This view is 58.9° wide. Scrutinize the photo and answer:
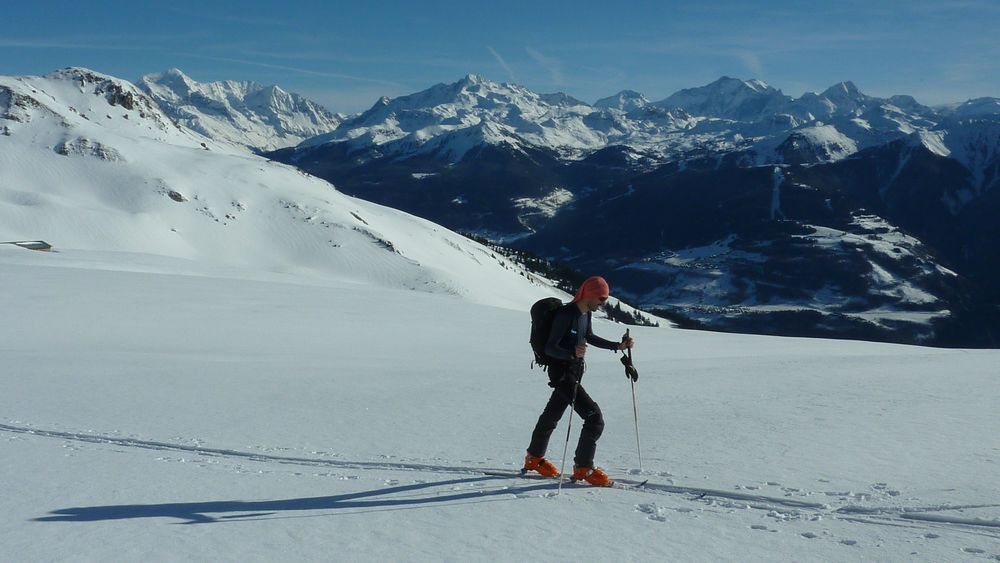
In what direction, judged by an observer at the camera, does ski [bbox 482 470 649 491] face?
facing to the right of the viewer
